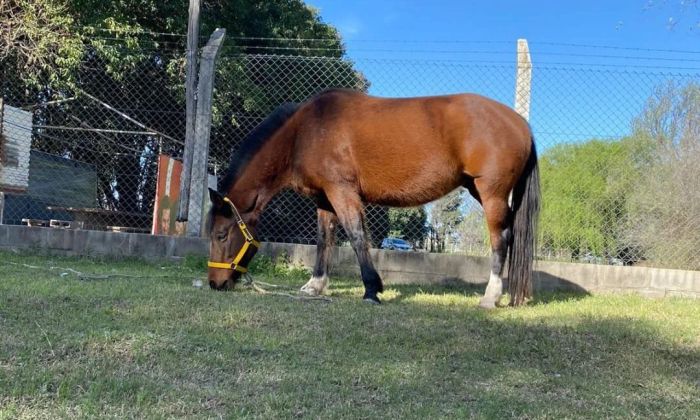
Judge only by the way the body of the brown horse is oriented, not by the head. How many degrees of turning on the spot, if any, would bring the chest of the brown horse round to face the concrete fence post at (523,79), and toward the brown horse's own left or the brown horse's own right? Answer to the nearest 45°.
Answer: approximately 135° to the brown horse's own right

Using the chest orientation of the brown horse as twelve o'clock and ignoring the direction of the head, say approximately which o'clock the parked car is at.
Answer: The parked car is roughly at 3 o'clock from the brown horse.

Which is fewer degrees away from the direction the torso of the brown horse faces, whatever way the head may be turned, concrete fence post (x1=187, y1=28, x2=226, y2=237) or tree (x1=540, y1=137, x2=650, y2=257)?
the concrete fence post

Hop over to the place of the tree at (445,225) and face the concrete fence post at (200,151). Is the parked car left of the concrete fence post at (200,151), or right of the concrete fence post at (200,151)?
right

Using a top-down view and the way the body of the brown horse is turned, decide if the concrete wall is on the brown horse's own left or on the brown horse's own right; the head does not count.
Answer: on the brown horse's own right

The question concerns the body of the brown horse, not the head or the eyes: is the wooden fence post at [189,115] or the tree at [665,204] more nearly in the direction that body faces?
the wooden fence post

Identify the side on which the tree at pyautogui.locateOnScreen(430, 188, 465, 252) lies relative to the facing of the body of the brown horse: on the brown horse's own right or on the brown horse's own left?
on the brown horse's own right

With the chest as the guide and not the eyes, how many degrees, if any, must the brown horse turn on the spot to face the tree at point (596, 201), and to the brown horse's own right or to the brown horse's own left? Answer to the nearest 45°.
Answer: approximately 135° to the brown horse's own right

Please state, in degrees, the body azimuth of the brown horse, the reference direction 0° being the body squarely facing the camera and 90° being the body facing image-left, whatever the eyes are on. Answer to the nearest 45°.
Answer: approximately 90°

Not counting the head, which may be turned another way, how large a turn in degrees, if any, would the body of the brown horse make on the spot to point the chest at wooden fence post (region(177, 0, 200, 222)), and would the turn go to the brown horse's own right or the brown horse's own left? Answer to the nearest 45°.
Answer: approximately 45° to the brown horse's own right
